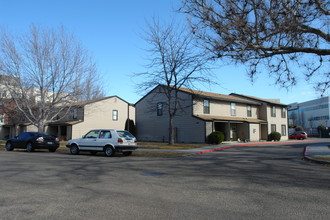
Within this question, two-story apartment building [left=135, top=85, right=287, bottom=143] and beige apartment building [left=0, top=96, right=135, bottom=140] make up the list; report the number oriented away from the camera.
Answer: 0

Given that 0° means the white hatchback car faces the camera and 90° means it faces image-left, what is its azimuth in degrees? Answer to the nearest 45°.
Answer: approximately 135°

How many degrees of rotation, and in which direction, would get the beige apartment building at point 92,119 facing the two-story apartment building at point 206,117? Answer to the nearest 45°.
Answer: approximately 90° to its left

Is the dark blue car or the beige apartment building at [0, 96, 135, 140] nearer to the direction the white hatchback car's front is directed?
the dark blue car

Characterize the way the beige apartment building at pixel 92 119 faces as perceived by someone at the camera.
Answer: facing the viewer and to the left of the viewer

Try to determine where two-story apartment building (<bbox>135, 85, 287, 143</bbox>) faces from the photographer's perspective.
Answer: facing the viewer and to the right of the viewer

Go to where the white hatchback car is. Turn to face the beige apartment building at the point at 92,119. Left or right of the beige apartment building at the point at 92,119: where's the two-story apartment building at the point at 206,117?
right

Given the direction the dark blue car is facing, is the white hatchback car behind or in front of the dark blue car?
behind

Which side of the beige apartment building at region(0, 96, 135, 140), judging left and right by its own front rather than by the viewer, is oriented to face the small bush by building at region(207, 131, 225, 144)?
left

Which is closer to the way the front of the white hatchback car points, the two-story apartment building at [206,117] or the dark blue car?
the dark blue car

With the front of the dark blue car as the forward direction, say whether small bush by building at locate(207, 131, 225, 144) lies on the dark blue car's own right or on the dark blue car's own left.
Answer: on the dark blue car's own right

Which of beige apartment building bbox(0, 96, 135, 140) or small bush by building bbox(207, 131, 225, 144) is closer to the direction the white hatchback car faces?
the beige apartment building

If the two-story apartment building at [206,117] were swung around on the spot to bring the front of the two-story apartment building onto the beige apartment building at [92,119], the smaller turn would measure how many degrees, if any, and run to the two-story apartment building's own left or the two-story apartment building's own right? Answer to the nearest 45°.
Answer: approximately 135° to the two-story apartment building's own right

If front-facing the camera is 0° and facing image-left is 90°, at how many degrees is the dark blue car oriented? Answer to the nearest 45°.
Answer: approximately 135°

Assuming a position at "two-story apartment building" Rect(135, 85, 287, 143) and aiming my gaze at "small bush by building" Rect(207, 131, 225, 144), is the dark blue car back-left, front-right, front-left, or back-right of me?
front-right

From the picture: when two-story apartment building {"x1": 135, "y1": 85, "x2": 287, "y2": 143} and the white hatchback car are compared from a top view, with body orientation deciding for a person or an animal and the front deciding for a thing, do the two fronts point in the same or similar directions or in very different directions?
very different directions

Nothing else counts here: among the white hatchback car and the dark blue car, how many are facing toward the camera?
0
